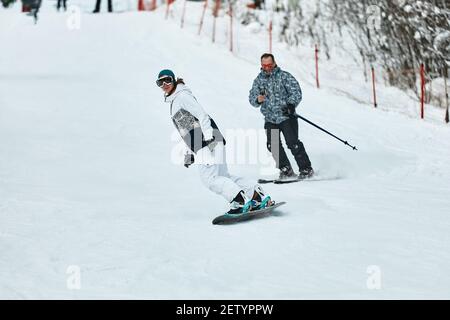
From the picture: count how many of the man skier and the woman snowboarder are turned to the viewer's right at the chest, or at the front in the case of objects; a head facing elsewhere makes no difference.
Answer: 0

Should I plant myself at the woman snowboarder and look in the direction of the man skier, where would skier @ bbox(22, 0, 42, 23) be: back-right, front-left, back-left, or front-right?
front-left

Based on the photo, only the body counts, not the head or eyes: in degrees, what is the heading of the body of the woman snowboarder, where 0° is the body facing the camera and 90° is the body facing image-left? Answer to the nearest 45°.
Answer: approximately 45°

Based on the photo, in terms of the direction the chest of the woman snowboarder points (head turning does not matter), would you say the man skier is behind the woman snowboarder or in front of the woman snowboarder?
behind

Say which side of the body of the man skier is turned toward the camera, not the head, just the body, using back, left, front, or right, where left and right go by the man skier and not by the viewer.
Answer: front

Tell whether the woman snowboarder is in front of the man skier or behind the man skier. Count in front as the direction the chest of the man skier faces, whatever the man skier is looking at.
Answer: in front

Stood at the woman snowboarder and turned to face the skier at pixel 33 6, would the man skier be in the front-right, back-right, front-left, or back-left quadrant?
front-right

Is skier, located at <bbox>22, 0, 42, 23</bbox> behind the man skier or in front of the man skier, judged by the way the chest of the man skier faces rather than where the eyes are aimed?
behind

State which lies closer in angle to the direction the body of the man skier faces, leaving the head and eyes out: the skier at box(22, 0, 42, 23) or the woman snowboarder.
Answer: the woman snowboarder

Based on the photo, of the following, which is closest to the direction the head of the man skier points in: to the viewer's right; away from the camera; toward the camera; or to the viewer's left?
toward the camera

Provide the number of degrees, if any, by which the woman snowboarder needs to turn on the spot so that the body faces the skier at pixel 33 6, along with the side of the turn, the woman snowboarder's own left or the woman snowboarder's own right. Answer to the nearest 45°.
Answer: approximately 135° to the woman snowboarder's own right
